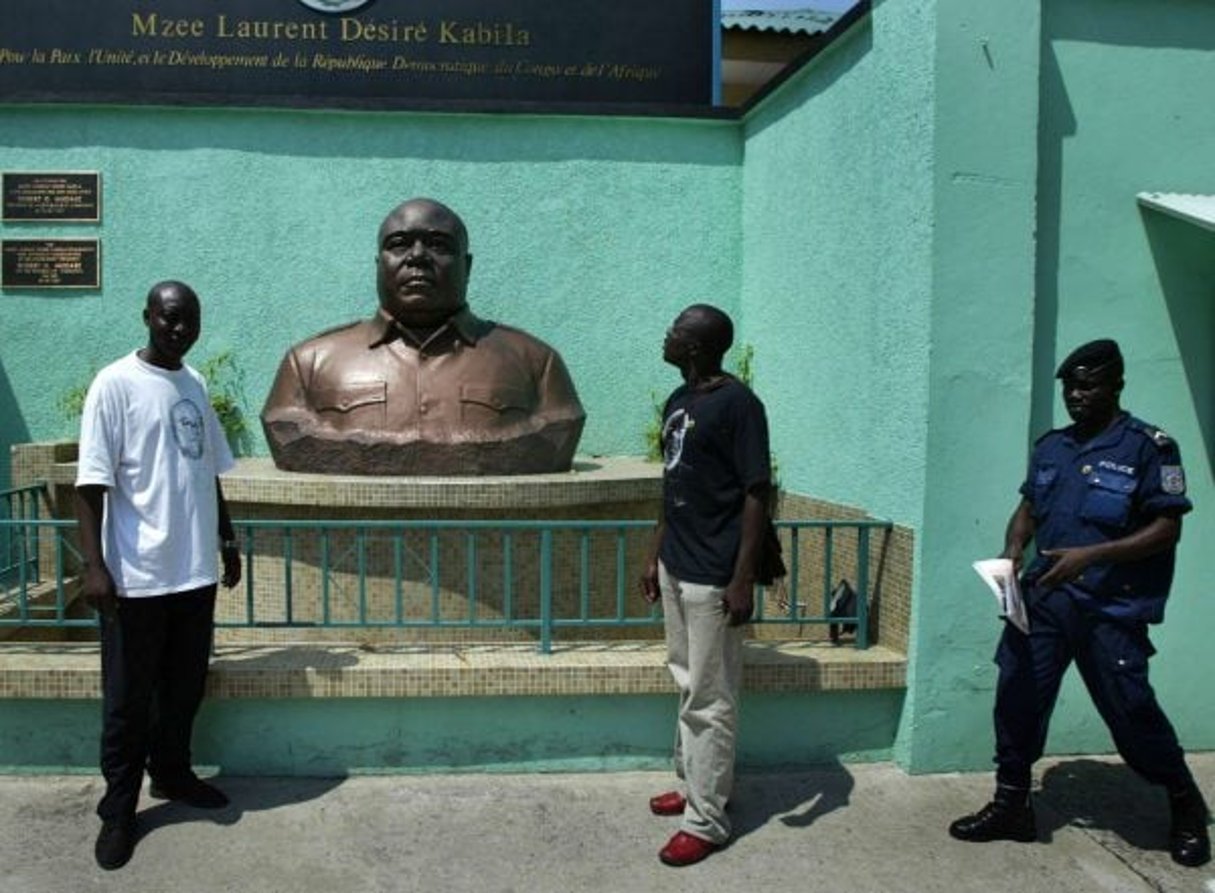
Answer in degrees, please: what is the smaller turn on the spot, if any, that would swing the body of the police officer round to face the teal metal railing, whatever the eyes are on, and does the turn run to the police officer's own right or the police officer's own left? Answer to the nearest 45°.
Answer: approximately 45° to the police officer's own right

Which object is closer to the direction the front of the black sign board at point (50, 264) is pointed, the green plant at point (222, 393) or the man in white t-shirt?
the man in white t-shirt

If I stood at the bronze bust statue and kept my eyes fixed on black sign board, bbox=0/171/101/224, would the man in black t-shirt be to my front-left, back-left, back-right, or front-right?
back-left

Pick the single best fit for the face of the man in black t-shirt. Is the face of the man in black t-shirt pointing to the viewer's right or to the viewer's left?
to the viewer's left

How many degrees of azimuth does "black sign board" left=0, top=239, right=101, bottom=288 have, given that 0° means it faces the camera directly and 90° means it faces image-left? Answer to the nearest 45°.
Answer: approximately 0°

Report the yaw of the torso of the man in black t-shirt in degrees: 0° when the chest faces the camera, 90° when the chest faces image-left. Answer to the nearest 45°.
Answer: approximately 45°

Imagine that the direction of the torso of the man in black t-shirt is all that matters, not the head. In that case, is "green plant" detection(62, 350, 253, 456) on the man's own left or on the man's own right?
on the man's own right

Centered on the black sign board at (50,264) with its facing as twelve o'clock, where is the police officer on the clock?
The police officer is roughly at 11 o'clock from the black sign board.

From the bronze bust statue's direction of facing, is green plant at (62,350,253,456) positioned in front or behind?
behind
